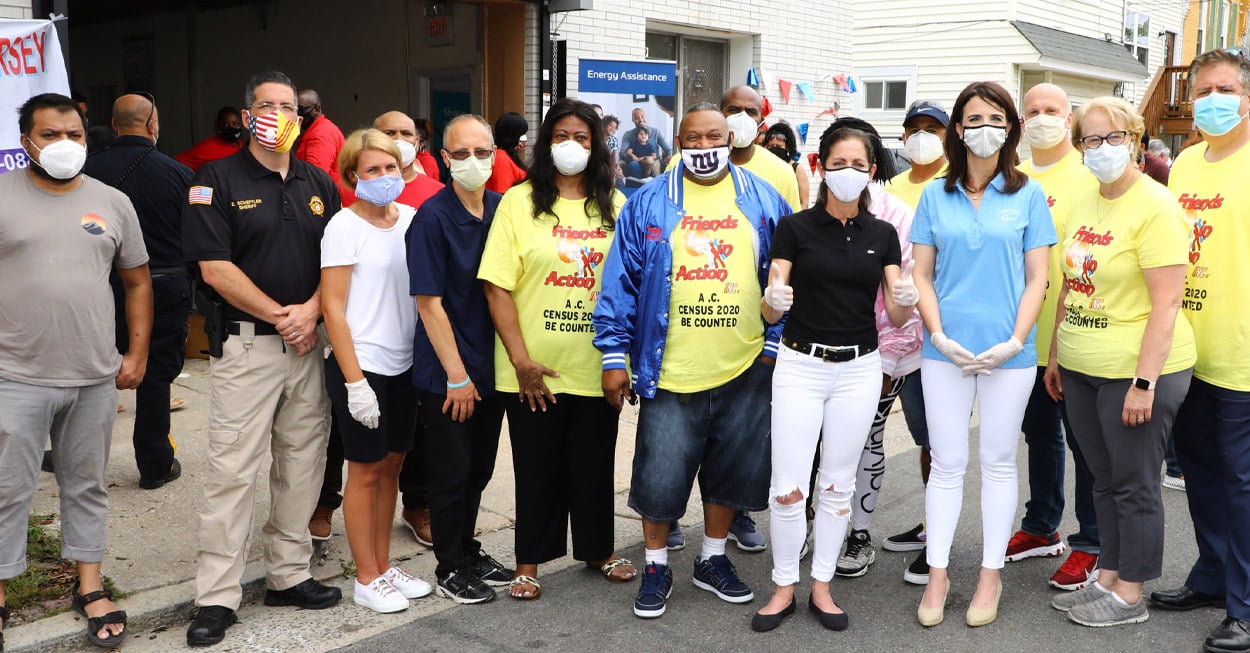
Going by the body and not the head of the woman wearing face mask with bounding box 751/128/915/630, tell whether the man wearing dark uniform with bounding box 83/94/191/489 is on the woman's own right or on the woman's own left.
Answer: on the woman's own right

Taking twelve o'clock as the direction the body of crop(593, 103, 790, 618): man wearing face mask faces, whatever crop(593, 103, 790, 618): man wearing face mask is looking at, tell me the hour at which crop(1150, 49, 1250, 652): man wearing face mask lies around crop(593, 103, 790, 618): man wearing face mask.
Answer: crop(1150, 49, 1250, 652): man wearing face mask is roughly at 9 o'clock from crop(593, 103, 790, 618): man wearing face mask.

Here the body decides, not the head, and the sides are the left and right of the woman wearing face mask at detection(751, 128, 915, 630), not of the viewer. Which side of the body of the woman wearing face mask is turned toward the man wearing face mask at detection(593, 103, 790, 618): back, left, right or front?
right

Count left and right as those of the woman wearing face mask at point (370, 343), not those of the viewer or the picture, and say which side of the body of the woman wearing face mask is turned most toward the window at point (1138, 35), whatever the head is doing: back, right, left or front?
left

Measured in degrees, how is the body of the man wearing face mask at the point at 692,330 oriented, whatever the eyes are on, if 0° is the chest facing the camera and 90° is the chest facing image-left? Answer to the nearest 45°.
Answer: approximately 0°

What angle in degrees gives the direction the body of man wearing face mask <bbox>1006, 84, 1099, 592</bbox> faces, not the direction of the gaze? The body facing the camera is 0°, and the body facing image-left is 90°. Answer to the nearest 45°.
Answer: approximately 45°
